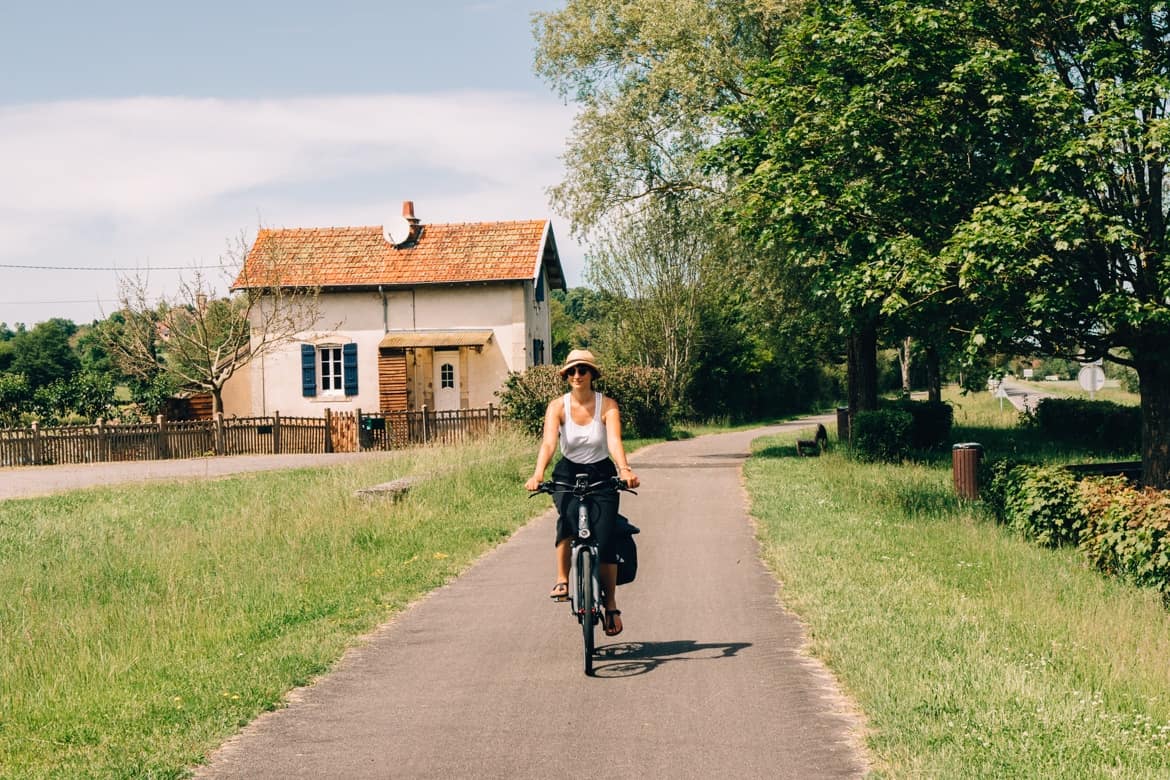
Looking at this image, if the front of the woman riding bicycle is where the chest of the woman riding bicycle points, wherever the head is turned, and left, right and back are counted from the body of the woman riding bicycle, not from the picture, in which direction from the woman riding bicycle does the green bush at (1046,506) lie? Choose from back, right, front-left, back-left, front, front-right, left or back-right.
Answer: back-left

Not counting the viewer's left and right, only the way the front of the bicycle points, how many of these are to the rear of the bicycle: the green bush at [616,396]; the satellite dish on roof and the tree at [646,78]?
3

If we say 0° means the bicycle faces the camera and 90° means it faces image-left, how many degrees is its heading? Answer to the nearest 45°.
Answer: approximately 0°

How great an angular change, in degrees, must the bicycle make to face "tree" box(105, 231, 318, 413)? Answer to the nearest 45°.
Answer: approximately 180°

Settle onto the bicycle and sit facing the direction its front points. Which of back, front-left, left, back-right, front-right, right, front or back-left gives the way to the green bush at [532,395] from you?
back

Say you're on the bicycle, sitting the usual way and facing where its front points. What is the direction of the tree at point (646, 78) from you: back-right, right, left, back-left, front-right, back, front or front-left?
back

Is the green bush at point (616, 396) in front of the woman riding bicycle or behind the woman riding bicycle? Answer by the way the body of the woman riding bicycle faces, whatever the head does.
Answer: behind

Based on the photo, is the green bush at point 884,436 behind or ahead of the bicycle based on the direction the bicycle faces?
behind

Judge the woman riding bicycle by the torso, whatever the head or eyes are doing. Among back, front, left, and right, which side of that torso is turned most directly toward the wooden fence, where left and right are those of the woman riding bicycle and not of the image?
back

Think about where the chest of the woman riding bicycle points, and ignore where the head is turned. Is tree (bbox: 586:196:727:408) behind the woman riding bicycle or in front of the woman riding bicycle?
behind

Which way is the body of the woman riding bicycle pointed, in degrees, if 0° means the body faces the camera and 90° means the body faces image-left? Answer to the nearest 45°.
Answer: approximately 0°

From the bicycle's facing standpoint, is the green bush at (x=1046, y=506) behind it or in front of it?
behind

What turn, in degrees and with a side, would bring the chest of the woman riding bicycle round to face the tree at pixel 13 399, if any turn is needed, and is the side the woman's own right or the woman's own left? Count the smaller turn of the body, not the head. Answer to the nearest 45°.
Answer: approximately 135° to the woman's own right

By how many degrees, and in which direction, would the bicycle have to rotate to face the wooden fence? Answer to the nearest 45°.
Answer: approximately 180°
